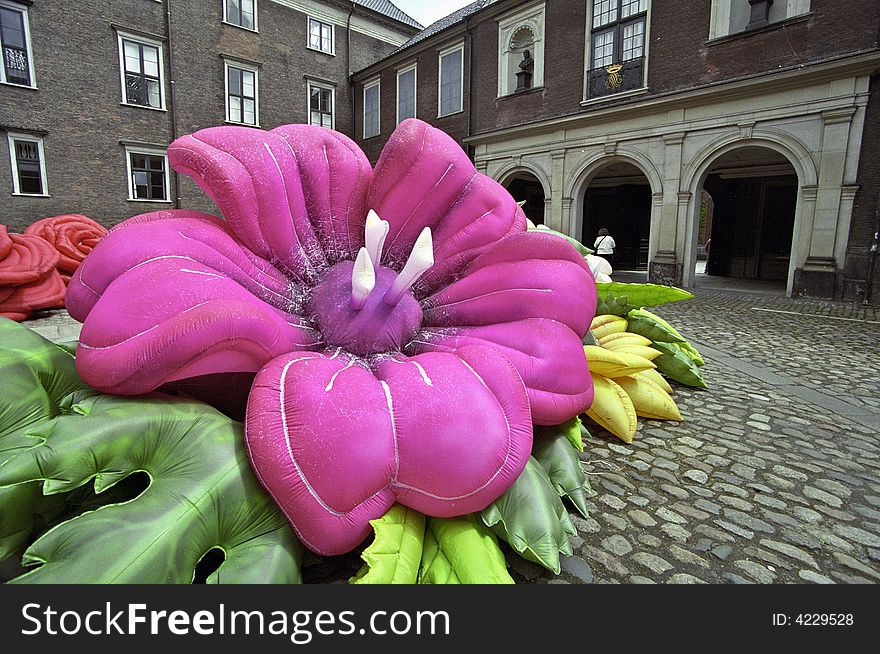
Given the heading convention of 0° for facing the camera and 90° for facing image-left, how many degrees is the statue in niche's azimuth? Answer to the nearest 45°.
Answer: approximately 45°

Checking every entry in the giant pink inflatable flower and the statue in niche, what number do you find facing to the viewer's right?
0

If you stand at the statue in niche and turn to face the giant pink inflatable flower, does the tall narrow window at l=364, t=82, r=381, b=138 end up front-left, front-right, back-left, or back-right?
back-right

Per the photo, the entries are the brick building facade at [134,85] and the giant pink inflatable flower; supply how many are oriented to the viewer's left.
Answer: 0

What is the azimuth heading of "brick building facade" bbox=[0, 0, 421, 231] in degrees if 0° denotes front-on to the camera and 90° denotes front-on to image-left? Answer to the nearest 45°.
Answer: approximately 315°

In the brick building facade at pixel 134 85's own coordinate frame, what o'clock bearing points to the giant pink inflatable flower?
The giant pink inflatable flower is roughly at 1 o'clock from the brick building facade.

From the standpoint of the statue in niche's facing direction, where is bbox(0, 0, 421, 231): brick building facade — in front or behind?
in front

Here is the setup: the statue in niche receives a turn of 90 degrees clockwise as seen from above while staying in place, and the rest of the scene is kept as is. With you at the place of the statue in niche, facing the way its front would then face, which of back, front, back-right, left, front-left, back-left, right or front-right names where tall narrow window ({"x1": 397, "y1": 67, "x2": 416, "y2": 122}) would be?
front

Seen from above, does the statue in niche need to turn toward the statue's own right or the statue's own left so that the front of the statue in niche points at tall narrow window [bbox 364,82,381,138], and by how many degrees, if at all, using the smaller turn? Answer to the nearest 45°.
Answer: approximately 90° to the statue's own right

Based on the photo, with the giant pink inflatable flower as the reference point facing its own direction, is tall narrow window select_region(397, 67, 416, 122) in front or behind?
behind

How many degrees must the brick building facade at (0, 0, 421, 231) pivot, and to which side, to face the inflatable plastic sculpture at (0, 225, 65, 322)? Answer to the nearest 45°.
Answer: approximately 45° to its right

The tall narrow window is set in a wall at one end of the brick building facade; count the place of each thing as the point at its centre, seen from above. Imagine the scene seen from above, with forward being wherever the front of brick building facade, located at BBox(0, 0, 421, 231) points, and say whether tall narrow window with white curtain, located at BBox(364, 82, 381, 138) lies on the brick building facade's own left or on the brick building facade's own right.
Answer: on the brick building facade's own left

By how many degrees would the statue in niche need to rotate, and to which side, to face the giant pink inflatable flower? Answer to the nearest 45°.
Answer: approximately 45° to its left
